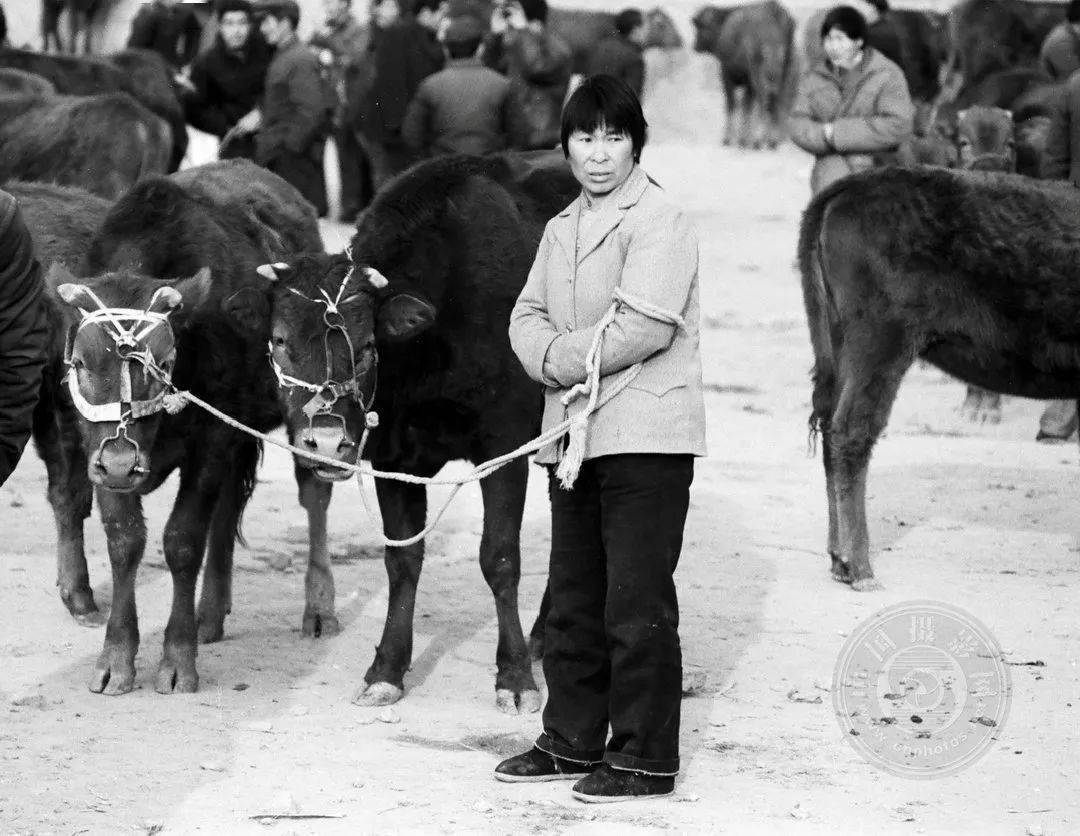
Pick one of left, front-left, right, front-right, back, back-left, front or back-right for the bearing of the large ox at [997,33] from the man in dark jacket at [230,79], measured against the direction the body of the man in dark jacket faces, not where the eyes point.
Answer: back-left

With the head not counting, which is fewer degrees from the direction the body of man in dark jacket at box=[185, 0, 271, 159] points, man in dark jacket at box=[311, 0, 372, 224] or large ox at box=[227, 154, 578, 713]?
the large ox

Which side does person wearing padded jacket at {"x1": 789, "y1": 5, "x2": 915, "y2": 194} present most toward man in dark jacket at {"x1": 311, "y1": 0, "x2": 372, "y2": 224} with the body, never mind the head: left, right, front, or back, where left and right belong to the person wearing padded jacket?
right

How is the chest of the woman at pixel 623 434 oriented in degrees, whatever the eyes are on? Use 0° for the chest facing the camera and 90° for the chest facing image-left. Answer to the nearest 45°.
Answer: approximately 45°

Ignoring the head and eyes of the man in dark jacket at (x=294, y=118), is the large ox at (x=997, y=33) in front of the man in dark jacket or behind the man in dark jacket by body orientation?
behind
